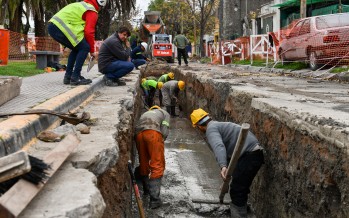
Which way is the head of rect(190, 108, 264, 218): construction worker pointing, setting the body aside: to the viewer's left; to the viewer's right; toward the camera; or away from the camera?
to the viewer's left

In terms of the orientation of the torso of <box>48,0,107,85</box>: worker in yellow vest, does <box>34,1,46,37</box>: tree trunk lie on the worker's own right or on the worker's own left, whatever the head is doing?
on the worker's own left

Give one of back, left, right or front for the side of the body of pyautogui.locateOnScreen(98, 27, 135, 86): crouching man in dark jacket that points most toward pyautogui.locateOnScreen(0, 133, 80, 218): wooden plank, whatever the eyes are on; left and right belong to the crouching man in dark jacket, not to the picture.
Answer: right

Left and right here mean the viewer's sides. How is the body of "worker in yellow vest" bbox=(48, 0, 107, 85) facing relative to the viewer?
facing to the right of the viewer

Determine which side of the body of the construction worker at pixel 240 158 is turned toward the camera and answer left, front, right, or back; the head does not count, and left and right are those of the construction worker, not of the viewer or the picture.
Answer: left

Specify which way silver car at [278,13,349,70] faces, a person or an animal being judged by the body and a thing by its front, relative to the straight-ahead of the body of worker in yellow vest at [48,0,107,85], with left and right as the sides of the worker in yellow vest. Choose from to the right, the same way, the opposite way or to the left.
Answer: to the left

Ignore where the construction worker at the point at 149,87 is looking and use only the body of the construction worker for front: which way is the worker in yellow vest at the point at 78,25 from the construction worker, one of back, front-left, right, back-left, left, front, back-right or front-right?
right

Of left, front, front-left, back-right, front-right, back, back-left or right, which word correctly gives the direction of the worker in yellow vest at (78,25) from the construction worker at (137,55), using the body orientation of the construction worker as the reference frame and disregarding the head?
right

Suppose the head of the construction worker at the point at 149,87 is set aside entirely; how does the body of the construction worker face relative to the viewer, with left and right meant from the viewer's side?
facing to the right of the viewer
